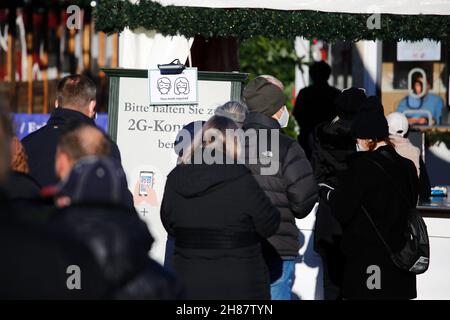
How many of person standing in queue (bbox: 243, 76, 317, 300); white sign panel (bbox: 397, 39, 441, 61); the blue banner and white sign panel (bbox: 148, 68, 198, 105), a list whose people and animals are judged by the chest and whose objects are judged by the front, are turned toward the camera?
3

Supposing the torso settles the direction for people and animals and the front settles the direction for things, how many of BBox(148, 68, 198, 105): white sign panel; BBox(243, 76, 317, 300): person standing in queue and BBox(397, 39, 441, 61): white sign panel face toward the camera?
2

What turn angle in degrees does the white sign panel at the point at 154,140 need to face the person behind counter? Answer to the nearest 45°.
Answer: approximately 135° to its left

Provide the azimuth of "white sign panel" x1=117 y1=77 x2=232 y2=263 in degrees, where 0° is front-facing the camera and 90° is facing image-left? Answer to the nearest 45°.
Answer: approximately 0°

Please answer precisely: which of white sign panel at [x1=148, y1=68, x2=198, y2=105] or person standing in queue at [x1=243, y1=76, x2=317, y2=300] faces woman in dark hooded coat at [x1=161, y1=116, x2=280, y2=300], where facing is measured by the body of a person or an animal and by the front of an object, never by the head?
the white sign panel

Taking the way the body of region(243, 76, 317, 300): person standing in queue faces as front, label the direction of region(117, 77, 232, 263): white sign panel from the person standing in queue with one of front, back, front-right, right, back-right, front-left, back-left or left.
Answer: left

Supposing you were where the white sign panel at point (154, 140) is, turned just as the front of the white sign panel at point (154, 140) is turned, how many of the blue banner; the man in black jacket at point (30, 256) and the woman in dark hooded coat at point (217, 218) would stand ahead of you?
2

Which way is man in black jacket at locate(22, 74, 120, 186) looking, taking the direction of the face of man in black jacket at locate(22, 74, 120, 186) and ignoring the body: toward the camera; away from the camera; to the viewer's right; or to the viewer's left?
away from the camera

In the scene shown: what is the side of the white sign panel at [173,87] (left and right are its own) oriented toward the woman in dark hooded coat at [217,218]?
front

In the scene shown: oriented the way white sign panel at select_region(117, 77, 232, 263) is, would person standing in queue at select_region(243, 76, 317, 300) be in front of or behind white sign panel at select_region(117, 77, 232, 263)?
in front

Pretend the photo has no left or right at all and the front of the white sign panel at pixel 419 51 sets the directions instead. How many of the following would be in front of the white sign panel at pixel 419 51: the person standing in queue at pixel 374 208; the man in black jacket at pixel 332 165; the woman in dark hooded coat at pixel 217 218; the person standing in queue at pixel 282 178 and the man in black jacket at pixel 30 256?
5

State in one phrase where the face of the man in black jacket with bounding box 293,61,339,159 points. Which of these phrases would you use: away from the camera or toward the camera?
away from the camera

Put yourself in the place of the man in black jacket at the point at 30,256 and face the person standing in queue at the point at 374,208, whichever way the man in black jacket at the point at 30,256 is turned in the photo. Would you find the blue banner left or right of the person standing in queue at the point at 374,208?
left

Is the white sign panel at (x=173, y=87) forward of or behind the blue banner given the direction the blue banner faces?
forward

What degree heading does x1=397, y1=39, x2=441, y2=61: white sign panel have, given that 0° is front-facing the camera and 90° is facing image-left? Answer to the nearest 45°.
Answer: approximately 0°
